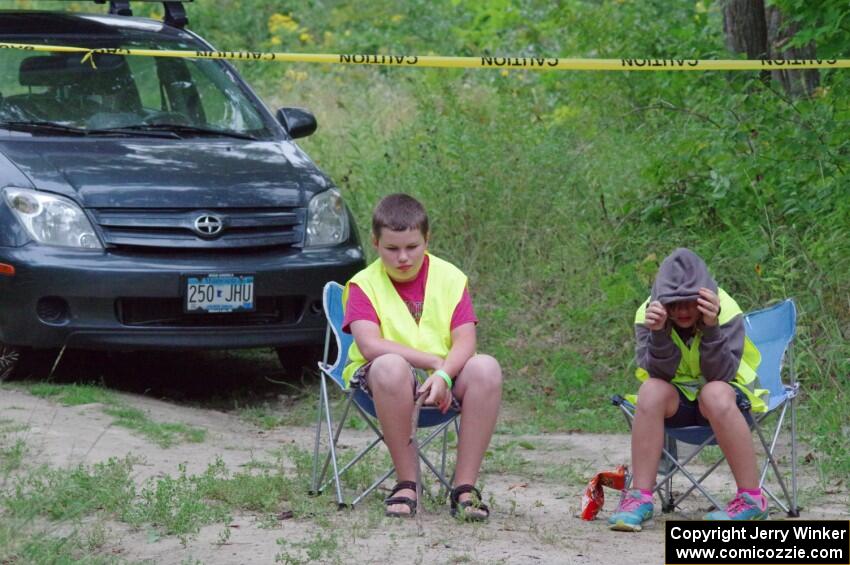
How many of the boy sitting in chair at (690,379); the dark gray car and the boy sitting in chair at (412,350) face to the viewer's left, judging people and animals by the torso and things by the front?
0

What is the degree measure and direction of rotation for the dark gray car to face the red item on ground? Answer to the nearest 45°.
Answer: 0° — it already faces it

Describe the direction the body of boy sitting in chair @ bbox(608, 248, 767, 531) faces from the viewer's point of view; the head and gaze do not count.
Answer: toward the camera

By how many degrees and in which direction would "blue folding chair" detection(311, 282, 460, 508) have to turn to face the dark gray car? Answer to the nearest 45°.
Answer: approximately 180°

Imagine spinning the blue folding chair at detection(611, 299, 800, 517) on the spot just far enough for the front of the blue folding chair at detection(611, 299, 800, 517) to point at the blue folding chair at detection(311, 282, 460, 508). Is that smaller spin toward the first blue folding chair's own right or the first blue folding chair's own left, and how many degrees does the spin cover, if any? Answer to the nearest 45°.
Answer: approximately 45° to the first blue folding chair's own right

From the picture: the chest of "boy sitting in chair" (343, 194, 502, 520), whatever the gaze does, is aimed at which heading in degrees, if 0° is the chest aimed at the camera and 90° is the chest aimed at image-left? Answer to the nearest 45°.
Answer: approximately 315°

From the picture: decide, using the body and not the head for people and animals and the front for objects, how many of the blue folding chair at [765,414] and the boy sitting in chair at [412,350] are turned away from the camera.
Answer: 0

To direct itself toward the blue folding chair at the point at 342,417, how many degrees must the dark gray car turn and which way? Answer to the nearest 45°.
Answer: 0° — it already faces it

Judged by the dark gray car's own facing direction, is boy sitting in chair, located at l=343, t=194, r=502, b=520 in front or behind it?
in front
